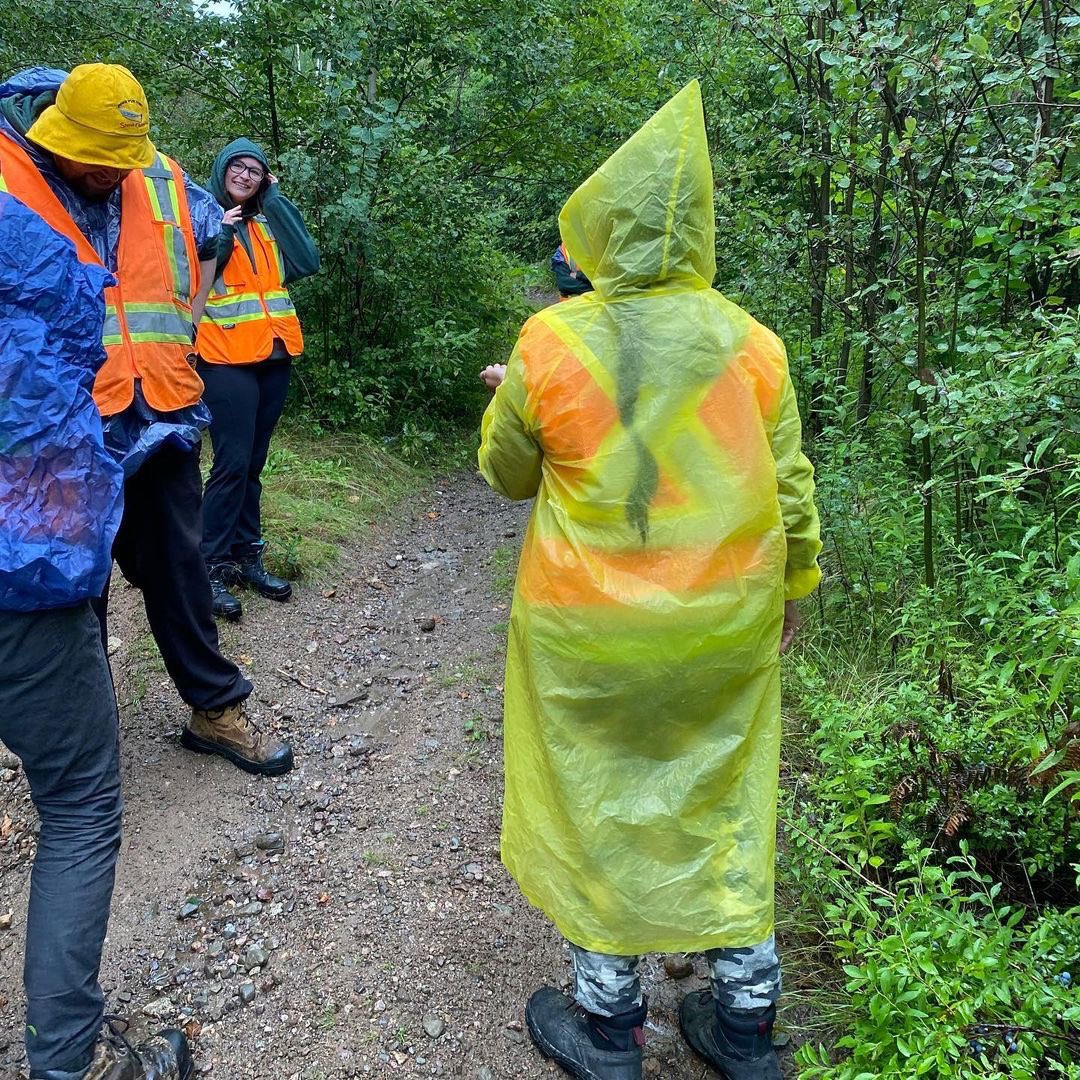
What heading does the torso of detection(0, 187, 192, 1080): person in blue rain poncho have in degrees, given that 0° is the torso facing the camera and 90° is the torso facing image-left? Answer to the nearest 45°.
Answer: approximately 270°

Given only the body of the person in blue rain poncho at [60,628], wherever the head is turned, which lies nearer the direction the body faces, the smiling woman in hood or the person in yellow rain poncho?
the person in yellow rain poncho

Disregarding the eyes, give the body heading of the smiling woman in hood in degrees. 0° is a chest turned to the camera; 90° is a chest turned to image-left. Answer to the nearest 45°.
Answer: approximately 315°

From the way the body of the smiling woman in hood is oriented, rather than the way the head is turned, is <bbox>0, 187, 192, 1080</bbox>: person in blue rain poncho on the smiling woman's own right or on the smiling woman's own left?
on the smiling woman's own right
